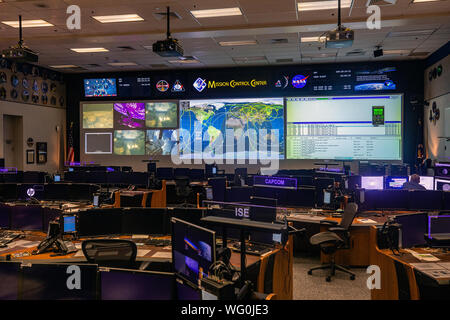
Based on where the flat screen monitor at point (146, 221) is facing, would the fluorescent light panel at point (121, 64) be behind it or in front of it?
behind

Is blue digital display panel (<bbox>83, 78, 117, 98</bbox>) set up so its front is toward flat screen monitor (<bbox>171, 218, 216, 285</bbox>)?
yes

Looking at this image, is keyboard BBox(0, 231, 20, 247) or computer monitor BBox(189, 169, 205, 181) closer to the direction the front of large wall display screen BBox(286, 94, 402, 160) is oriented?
the keyboard

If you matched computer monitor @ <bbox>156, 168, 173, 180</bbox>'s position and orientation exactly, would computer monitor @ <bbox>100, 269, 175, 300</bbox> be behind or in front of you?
in front

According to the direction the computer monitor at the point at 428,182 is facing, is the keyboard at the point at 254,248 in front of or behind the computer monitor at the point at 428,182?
in front

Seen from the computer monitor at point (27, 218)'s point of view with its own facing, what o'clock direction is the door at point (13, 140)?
The door is roughly at 6 o'clock from the computer monitor.

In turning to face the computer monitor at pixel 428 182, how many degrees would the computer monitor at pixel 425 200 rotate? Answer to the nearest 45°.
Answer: approximately 180°

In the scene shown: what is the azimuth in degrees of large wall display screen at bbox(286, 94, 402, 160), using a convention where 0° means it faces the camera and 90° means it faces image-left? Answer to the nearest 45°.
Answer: approximately 0°

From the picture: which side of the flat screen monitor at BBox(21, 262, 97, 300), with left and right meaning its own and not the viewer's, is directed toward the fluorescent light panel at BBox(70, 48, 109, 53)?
back

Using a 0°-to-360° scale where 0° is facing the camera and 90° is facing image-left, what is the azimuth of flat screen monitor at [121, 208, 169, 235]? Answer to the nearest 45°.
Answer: approximately 0°
